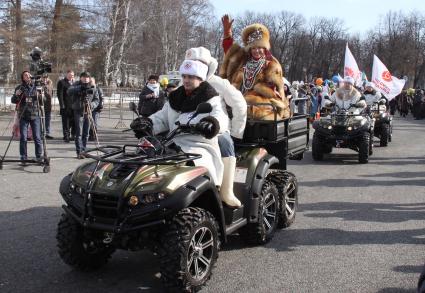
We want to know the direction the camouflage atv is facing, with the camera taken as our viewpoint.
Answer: facing the viewer and to the left of the viewer

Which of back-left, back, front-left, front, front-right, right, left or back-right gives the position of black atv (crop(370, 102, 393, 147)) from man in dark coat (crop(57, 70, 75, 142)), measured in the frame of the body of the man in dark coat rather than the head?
front-left

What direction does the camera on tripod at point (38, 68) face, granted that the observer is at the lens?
facing to the right of the viewer

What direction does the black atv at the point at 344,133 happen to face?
toward the camera

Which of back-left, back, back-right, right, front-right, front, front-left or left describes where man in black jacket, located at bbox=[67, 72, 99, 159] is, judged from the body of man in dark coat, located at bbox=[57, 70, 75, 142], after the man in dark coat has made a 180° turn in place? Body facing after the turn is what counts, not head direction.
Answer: back-left

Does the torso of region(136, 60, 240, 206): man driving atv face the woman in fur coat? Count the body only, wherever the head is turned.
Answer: no

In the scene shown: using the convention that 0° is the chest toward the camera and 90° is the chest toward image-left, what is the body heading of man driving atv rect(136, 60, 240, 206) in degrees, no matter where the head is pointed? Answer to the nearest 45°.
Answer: approximately 45°

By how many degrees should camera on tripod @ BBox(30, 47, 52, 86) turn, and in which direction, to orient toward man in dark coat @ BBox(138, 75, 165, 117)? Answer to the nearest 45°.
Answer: approximately 45° to its left

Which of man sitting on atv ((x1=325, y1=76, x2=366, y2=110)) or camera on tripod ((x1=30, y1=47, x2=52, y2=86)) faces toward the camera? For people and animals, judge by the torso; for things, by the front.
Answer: the man sitting on atv

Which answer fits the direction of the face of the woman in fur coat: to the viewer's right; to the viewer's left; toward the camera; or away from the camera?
toward the camera

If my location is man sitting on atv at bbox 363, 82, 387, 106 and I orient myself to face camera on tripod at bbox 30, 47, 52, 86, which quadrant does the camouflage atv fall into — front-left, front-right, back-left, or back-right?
front-left

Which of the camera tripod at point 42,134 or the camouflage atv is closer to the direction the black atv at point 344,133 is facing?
the camouflage atv

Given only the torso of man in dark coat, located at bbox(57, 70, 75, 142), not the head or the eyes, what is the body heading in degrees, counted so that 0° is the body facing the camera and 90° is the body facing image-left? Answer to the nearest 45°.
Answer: approximately 315°

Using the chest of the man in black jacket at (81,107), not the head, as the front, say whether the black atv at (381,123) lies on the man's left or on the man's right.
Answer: on the man's left

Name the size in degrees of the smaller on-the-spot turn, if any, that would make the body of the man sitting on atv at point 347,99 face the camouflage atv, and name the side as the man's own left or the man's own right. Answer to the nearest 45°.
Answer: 0° — they already face it

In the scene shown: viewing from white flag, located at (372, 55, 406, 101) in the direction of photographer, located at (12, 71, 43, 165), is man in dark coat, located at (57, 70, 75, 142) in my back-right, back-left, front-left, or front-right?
front-right

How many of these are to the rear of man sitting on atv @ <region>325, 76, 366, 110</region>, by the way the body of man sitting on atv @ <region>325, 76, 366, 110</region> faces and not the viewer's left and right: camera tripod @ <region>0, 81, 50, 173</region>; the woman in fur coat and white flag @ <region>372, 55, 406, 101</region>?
1

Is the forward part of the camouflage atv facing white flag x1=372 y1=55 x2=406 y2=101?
no
